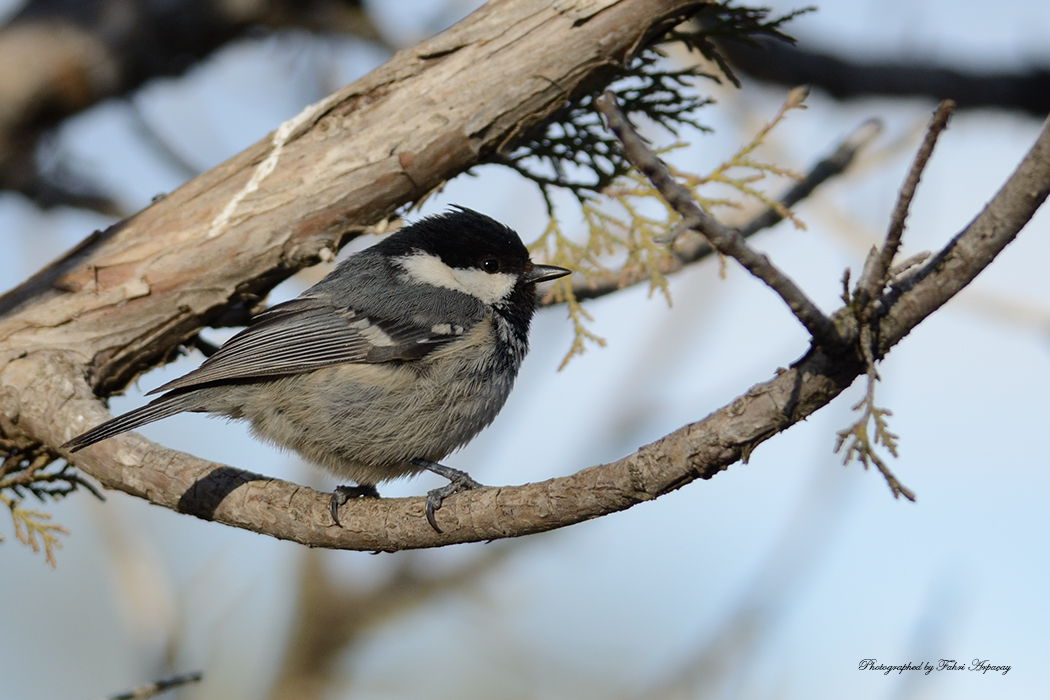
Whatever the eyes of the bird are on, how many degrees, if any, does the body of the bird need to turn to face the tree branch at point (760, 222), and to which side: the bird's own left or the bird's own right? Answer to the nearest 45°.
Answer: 0° — it already faces it

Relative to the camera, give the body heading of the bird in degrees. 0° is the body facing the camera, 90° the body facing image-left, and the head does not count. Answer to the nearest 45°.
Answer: approximately 270°
